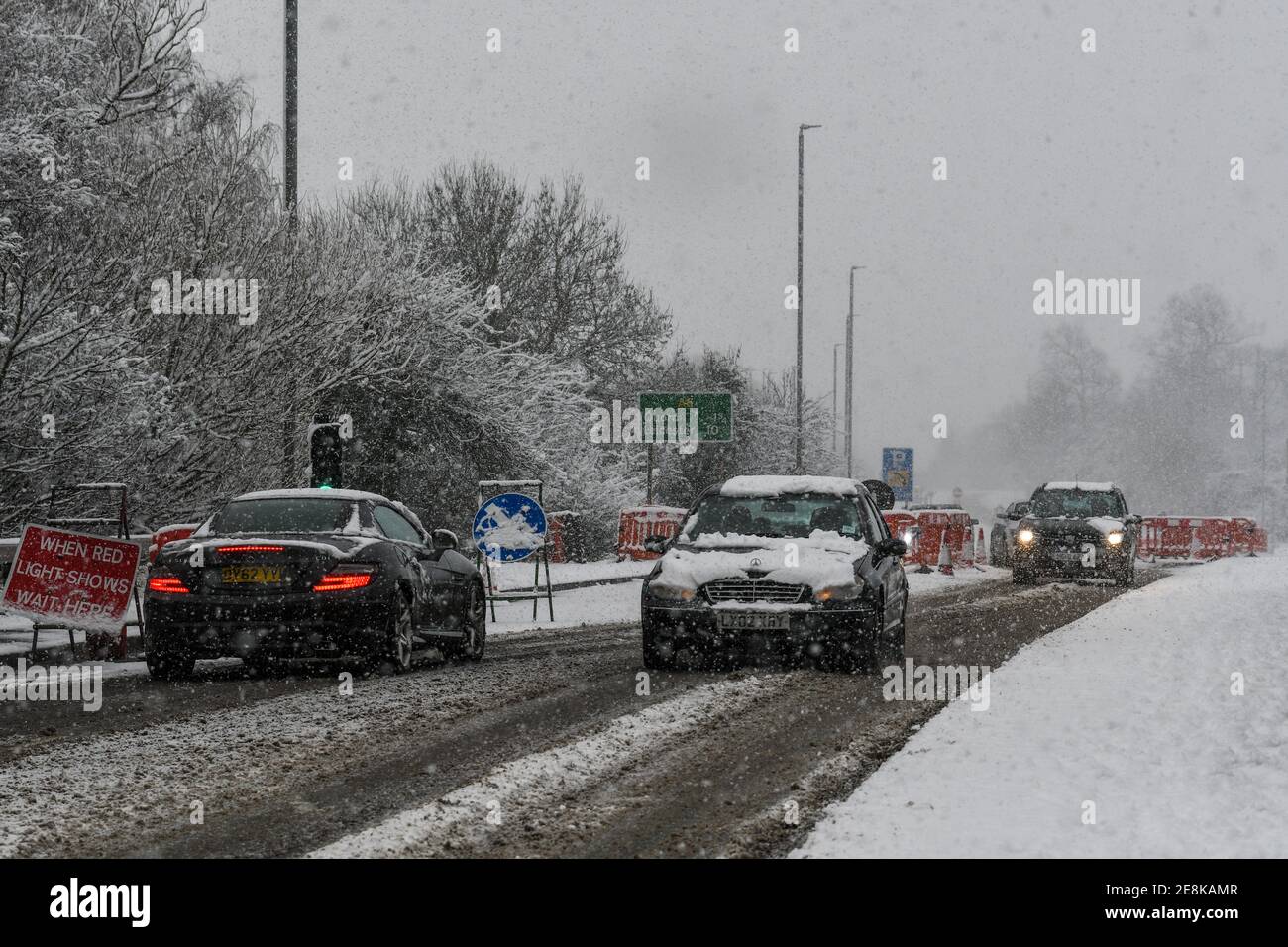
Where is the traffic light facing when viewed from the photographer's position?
facing the viewer

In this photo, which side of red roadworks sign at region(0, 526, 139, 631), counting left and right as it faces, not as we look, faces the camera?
front

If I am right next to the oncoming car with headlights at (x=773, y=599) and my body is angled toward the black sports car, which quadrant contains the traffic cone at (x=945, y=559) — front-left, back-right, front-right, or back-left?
back-right

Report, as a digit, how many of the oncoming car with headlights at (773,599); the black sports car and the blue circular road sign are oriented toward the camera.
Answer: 2

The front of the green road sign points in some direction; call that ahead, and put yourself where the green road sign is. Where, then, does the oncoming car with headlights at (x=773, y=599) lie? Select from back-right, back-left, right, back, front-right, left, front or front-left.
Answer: front

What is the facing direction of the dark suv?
toward the camera

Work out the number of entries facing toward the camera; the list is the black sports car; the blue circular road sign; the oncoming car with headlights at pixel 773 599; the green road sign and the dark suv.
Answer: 4

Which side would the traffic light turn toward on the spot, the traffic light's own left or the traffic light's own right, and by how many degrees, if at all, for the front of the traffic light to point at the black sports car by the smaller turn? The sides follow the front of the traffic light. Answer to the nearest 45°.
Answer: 0° — it already faces it

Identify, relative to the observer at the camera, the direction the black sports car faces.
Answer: facing away from the viewer and to the right of the viewer

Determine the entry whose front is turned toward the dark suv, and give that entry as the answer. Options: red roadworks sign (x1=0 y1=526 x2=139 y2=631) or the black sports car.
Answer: the black sports car
